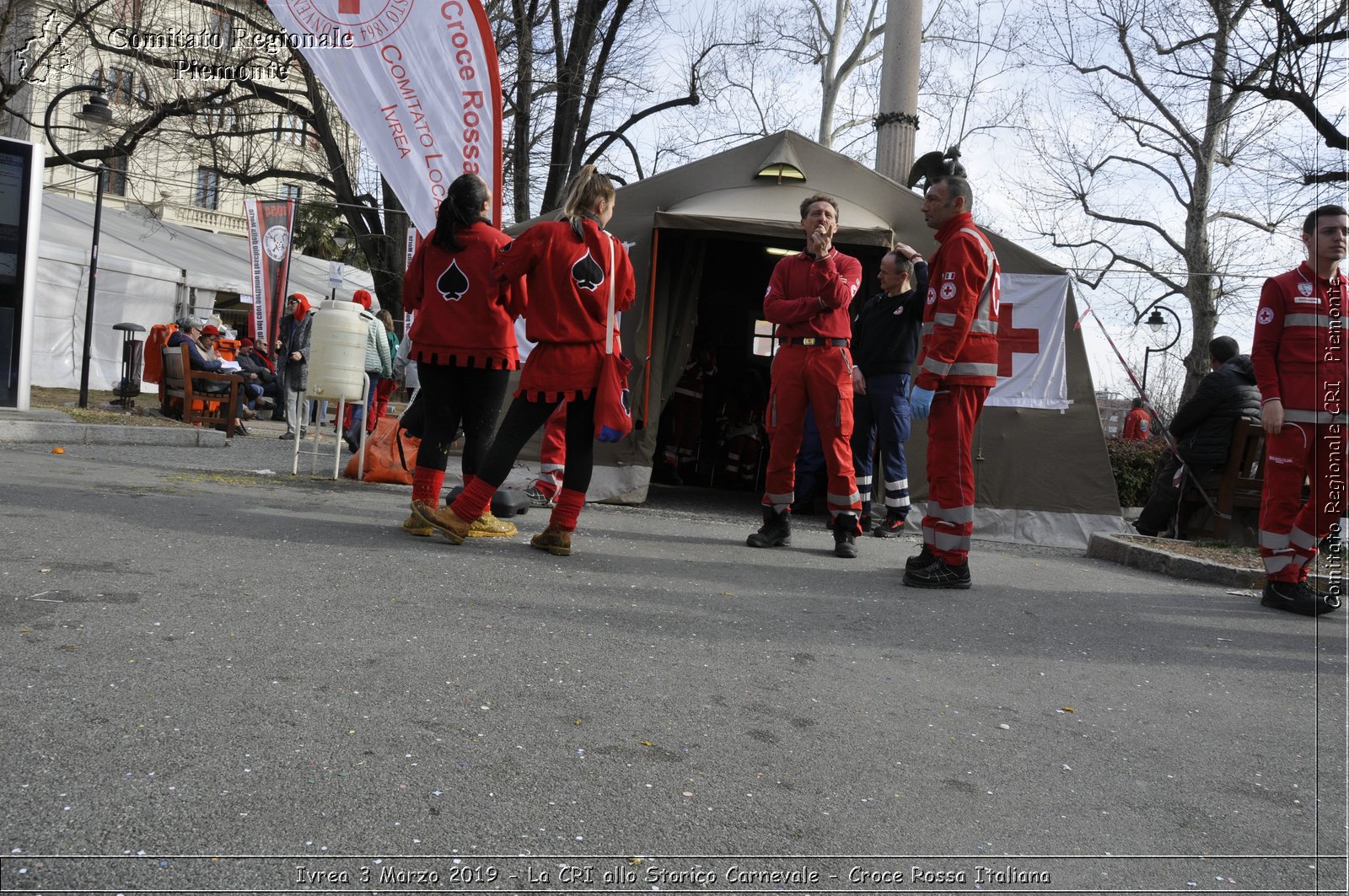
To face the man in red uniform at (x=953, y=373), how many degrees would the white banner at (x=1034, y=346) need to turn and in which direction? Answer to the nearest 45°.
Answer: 0° — it already faces them

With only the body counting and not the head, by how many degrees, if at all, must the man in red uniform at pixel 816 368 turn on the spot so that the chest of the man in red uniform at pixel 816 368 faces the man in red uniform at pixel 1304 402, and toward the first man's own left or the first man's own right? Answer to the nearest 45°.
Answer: approximately 90° to the first man's own left

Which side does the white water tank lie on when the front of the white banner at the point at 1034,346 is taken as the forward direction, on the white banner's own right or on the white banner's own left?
on the white banner's own right

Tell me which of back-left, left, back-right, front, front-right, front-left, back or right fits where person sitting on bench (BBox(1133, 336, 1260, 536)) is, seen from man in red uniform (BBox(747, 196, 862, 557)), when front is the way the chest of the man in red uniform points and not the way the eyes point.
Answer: back-left

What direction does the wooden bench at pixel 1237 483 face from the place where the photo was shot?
facing away from the viewer and to the left of the viewer
